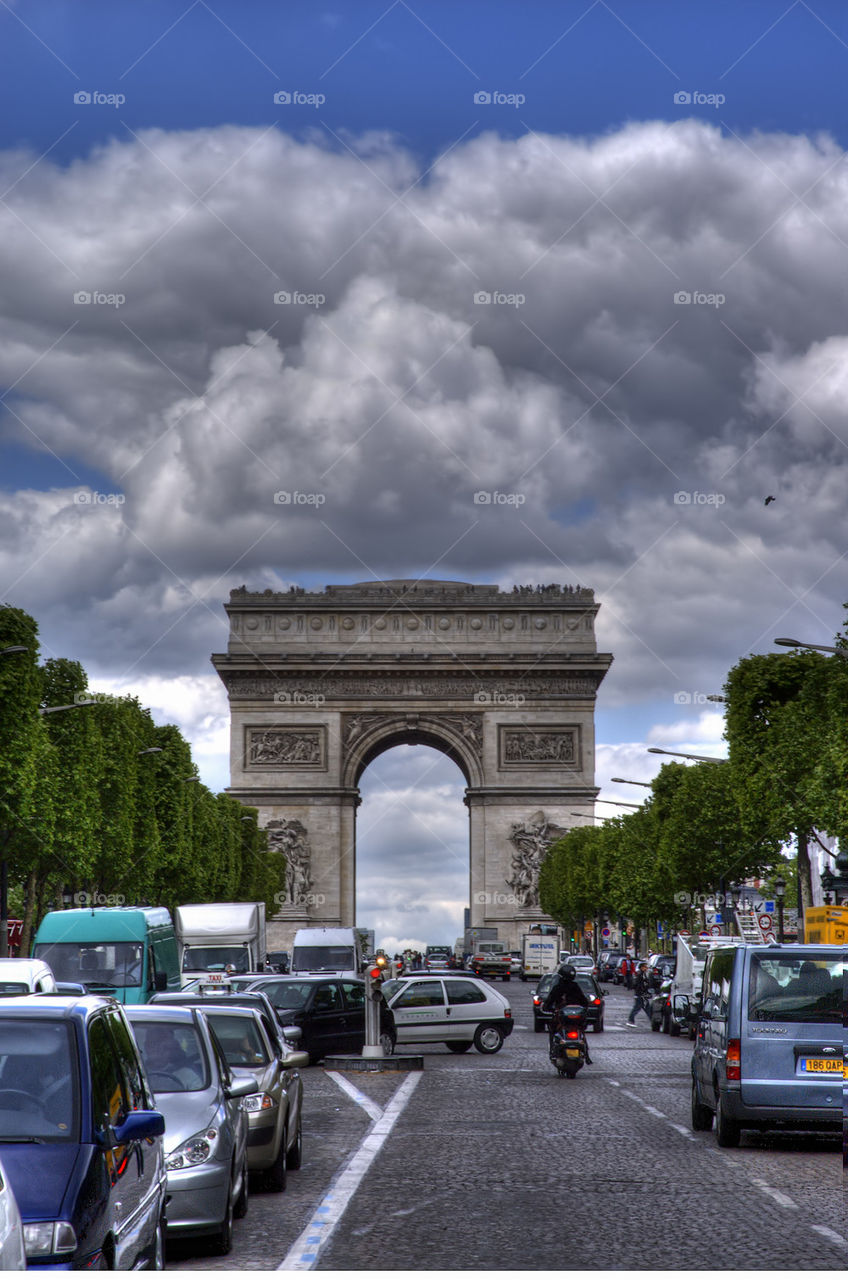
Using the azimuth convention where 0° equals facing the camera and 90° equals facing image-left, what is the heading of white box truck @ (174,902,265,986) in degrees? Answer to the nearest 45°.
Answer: approximately 0°

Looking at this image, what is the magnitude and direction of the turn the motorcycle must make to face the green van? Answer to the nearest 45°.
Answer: approximately 45° to its left

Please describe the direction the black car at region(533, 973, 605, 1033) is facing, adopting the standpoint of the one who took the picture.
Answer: facing away from the viewer

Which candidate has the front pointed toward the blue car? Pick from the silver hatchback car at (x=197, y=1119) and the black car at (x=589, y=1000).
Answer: the silver hatchback car

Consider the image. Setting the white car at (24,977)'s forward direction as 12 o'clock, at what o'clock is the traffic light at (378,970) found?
The traffic light is roughly at 7 o'clock from the white car.

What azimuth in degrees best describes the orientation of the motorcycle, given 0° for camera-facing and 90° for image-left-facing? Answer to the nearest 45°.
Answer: approximately 180°

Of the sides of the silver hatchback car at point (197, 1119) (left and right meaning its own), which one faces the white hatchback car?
back

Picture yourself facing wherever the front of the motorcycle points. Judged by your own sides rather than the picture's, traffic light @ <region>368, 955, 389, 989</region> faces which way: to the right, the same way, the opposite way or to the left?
the opposite way

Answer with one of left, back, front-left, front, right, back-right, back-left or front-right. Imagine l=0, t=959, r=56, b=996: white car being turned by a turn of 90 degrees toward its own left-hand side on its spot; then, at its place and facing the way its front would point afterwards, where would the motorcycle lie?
front-left

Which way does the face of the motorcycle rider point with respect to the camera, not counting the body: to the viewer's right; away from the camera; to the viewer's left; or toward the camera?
away from the camera

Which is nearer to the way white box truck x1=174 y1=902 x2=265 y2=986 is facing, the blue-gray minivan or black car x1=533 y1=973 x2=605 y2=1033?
the blue-gray minivan

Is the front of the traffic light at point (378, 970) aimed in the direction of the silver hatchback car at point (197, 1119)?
yes

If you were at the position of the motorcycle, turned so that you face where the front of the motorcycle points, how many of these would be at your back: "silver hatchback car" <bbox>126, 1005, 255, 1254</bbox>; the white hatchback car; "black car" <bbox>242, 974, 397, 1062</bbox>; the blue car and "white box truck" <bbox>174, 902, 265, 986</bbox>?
2
